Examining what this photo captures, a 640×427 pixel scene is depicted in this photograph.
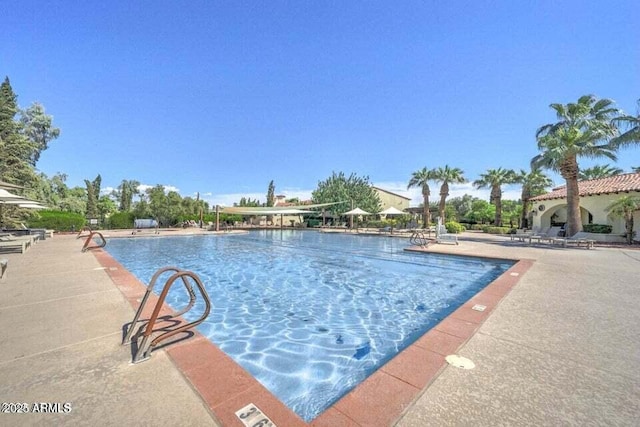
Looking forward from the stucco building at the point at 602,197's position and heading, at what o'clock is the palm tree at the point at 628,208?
The palm tree is roughly at 10 o'clock from the stucco building.

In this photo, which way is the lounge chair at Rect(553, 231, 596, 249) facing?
to the viewer's left

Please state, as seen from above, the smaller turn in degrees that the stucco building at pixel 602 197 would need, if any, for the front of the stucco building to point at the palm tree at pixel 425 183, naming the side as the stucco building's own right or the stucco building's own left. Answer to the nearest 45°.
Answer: approximately 45° to the stucco building's own right

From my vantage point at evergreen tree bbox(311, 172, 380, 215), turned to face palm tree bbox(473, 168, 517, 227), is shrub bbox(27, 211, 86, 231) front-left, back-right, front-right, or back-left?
back-right
